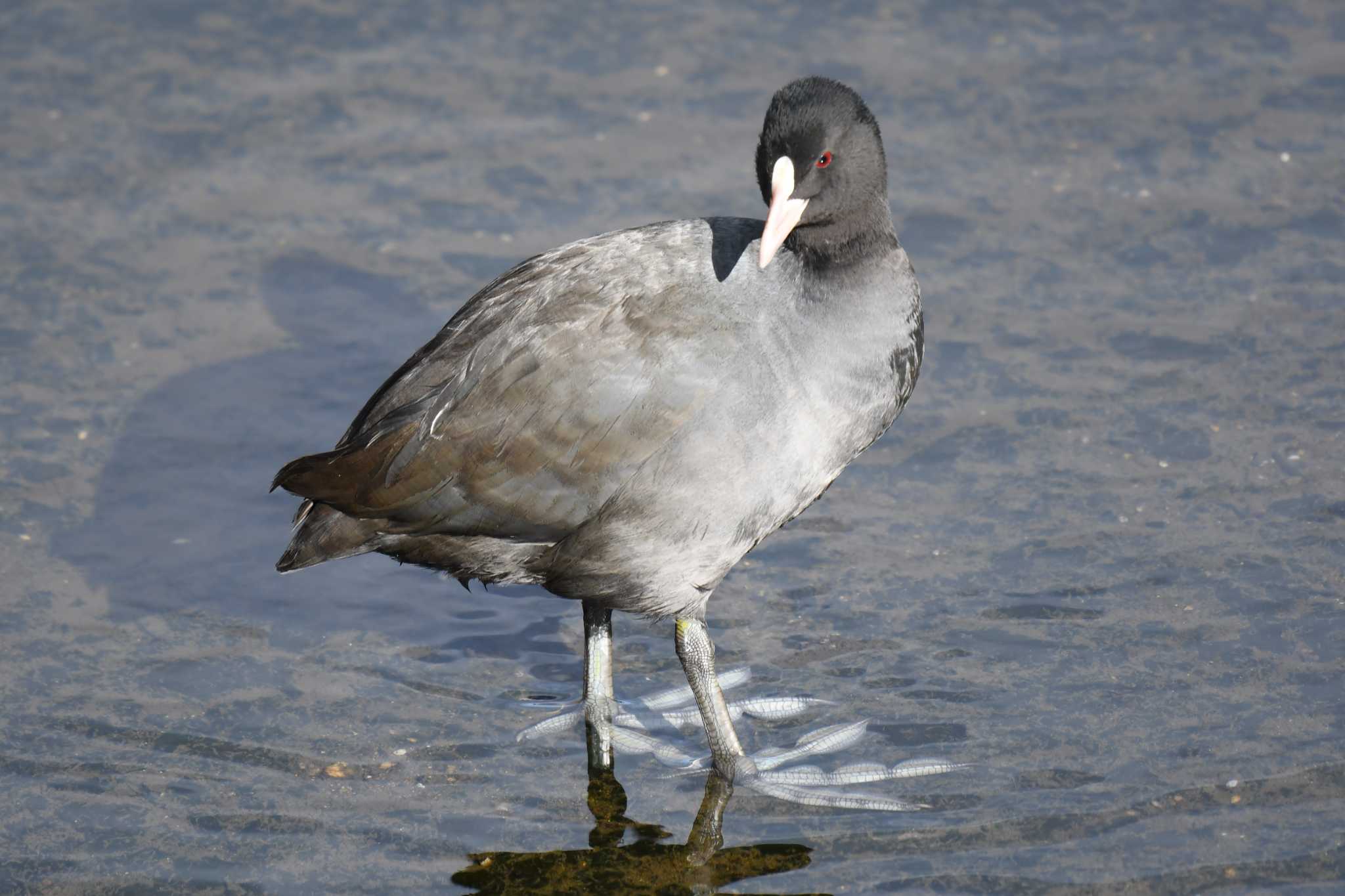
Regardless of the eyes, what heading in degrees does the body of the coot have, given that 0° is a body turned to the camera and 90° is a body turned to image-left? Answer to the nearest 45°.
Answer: approximately 270°
